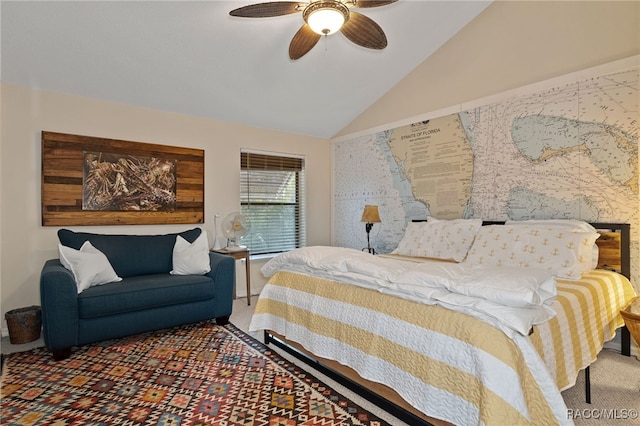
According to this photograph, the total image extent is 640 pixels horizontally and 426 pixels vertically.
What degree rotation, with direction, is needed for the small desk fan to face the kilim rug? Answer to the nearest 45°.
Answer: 0° — it already faces it

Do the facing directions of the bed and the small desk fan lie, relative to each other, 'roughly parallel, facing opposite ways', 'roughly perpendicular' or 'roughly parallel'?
roughly perpendicular

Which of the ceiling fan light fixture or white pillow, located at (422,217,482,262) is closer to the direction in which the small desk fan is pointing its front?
the ceiling fan light fixture

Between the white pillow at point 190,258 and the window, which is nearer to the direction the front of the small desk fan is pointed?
the white pillow

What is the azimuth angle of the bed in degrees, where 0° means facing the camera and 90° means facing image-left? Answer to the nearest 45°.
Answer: approximately 45°

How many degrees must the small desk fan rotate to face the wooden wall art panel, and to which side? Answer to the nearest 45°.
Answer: approximately 90° to its right

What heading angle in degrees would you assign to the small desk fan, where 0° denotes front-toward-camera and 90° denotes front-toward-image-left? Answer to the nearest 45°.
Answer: approximately 0°

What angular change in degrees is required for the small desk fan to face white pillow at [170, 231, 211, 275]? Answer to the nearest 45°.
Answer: approximately 45° to its right

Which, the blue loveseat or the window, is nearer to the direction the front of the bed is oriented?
the blue loveseat
